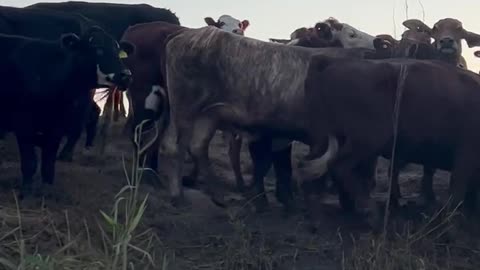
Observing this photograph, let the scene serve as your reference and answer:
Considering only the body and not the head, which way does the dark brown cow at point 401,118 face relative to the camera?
to the viewer's right
